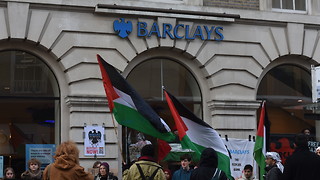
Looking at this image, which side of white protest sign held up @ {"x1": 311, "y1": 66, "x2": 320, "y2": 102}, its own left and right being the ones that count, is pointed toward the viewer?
front

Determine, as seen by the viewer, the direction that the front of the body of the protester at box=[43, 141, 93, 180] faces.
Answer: away from the camera

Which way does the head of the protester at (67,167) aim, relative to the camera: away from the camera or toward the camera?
away from the camera

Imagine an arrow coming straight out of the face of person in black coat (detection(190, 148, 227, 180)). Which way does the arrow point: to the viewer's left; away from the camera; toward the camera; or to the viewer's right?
away from the camera

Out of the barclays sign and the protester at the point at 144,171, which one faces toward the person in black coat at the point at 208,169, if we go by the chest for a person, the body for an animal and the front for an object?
the barclays sign

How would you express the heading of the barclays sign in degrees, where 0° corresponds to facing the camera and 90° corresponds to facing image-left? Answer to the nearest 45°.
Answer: approximately 0°

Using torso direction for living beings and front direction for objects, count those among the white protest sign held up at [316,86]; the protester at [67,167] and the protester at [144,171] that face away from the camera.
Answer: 2

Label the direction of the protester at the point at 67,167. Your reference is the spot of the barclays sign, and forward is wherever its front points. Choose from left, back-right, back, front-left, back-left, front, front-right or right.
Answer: front

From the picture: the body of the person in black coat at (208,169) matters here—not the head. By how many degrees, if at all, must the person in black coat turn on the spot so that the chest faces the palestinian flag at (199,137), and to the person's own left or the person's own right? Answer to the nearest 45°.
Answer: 0° — they already face it

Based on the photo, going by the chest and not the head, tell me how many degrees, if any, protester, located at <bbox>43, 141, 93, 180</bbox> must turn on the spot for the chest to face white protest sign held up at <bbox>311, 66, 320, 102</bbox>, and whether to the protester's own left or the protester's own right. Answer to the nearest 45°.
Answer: approximately 45° to the protester's own right

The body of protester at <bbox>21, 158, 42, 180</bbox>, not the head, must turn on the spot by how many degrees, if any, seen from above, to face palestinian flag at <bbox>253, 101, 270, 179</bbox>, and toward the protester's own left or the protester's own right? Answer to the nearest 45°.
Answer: approximately 90° to the protester's own left

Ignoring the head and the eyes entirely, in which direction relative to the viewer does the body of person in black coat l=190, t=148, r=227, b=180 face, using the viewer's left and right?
facing away from the viewer

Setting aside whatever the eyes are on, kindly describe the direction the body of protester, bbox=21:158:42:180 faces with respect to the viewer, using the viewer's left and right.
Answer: facing the viewer

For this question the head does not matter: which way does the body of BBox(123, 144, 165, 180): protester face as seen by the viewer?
away from the camera

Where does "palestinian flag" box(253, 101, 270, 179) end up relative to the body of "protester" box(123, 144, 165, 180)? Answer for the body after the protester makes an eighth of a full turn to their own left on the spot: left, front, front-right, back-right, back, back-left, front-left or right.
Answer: right

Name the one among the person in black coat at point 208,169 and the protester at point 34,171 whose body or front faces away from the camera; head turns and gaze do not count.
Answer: the person in black coat

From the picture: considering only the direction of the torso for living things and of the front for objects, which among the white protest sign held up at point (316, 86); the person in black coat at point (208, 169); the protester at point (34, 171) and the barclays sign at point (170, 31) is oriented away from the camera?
the person in black coat

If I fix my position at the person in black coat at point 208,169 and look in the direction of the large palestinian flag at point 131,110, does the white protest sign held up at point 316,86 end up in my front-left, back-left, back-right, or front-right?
front-right
